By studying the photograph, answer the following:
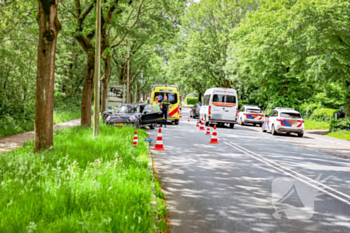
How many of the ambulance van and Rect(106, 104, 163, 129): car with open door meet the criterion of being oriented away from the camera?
1

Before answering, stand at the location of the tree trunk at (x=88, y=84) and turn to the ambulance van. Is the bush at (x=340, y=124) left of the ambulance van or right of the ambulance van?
right

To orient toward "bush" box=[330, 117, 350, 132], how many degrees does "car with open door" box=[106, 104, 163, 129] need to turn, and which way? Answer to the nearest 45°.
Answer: approximately 135° to its left

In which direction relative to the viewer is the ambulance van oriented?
away from the camera

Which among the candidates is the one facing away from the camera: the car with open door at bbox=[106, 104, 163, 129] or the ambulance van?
the ambulance van

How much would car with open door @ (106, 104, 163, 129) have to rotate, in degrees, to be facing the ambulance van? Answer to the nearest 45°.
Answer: approximately 180°
